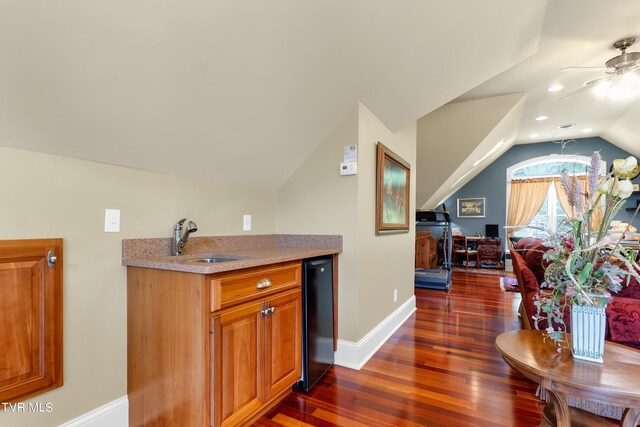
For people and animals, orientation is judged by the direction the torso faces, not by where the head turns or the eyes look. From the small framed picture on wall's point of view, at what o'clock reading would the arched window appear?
The arched window is roughly at 9 o'clock from the small framed picture on wall.

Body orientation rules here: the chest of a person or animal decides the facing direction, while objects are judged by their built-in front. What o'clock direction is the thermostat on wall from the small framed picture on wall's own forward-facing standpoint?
The thermostat on wall is roughly at 12 o'clock from the small framed picture on wall.

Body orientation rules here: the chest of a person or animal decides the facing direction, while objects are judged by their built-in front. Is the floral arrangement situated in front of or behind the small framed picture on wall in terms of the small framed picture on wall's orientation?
in front

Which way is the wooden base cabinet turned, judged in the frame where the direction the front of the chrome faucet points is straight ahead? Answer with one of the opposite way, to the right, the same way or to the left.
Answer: the same way

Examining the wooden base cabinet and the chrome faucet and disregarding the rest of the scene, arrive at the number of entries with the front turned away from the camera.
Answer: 0

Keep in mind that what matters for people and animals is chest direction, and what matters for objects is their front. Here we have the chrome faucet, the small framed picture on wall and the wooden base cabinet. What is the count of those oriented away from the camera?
0

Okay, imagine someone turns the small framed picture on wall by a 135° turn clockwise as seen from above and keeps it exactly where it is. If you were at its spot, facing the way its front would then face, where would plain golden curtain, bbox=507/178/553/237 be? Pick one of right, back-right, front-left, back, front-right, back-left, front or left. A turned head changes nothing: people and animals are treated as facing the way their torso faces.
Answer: back-right

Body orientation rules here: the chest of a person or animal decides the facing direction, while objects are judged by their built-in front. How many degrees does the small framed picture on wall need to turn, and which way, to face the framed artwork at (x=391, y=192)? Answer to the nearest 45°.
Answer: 0° — it already faces it

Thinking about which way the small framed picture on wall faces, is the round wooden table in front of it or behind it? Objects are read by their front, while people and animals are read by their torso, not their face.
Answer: in front

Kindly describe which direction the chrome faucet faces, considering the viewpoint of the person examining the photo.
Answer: facing the viewer and to the right of the viewer

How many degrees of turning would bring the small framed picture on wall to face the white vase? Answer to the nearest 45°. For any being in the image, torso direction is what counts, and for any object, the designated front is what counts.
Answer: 0° — it already faces it

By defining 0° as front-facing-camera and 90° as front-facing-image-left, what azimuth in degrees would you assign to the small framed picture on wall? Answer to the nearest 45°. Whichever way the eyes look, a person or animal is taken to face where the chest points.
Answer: approximately 0°

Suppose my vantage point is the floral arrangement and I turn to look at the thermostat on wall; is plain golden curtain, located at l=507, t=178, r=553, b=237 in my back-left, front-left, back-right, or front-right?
front-right

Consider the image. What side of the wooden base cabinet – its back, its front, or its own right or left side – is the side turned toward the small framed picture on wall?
left
